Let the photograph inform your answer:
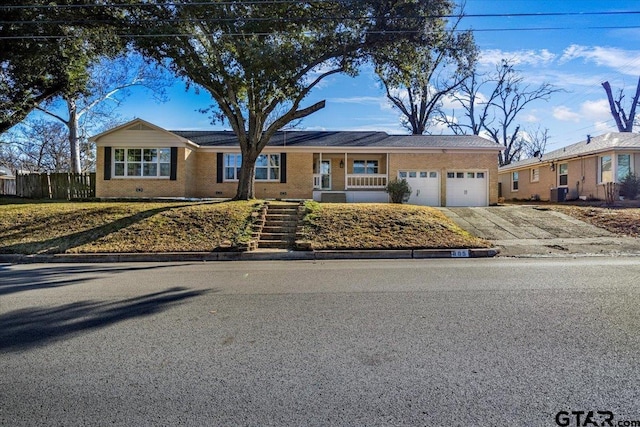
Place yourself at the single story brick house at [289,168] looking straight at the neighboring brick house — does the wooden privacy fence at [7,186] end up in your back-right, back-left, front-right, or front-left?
back-left

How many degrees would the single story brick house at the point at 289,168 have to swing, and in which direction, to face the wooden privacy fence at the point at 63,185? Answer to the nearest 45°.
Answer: approximately 90° to its right

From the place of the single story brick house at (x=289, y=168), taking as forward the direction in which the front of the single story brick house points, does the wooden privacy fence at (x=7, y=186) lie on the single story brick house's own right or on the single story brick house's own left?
on the single story brick house's own right

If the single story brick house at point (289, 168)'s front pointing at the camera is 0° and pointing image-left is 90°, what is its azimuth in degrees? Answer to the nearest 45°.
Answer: approximately 0°

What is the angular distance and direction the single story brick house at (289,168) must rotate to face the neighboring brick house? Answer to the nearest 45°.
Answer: approximately 90° to its left
